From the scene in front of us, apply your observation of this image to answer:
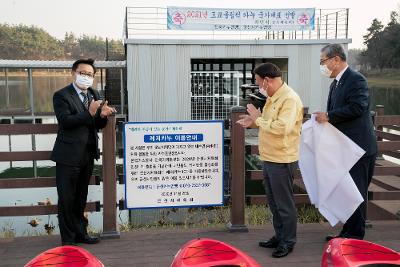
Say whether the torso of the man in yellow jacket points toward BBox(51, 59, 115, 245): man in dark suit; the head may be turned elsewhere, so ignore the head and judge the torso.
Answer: yes

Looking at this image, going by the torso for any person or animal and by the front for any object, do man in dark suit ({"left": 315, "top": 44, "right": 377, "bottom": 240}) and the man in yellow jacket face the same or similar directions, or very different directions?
same or similar directions

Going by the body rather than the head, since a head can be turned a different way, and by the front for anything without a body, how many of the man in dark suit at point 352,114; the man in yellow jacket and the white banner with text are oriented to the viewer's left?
2

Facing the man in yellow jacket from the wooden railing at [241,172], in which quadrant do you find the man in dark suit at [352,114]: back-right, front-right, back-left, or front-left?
front-left

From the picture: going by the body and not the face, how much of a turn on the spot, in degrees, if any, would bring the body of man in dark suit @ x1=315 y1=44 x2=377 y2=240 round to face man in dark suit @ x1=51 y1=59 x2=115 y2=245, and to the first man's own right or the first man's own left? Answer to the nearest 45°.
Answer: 0° — they already face them

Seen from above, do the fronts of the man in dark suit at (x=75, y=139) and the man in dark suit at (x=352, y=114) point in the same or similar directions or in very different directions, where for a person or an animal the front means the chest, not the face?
very different directions

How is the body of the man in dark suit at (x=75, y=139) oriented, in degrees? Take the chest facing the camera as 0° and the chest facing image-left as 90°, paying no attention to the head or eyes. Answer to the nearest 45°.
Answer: approximately 315°

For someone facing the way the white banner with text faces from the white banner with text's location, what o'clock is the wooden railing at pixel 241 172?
The wooden railing is roughly at 12 o'clock from the white banner with text.

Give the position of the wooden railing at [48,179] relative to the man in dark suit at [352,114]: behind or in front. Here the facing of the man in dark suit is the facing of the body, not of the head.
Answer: in front

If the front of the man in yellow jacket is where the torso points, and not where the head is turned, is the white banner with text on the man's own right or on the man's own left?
on the man's own right

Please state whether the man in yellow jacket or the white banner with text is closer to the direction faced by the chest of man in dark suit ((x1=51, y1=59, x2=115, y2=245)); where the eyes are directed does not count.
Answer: the man in yellow jacket

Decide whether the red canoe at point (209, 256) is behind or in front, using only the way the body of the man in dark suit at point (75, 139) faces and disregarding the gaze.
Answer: in front

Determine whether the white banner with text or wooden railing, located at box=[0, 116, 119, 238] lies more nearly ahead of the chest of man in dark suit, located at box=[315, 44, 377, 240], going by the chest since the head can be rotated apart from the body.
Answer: the wooden railing

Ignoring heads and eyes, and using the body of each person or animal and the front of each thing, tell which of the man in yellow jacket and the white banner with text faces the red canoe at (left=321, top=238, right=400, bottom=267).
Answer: the white banner with text

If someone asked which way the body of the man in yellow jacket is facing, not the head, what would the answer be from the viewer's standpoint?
to the viewer's left

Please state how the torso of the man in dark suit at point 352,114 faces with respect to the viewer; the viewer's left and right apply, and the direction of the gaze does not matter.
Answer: facing to the left of the viewer

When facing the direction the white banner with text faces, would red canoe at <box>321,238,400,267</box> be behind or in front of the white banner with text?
in front

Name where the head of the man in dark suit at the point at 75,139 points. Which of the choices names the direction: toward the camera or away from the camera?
toward the camera
